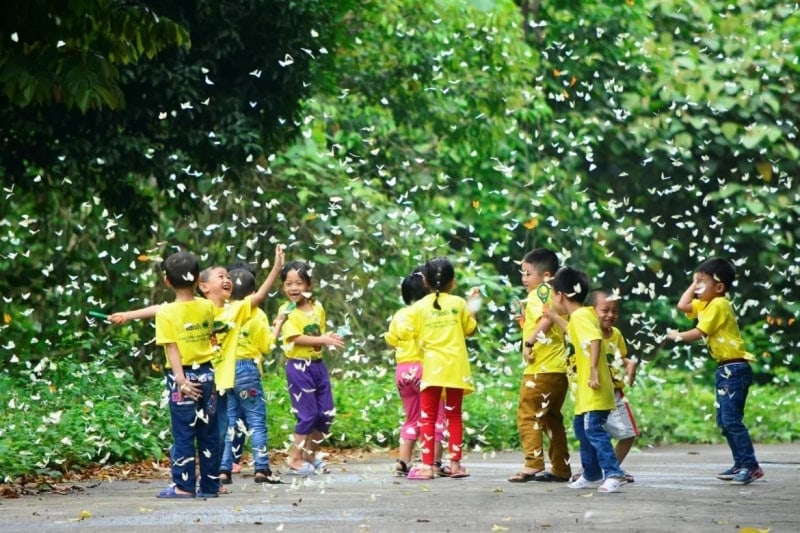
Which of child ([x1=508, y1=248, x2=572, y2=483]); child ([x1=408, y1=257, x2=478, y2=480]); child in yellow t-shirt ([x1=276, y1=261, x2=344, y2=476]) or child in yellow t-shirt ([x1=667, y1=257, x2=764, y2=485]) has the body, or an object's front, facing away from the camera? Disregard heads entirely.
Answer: child ([x1=408, y1=257, x2=478, y2=480])

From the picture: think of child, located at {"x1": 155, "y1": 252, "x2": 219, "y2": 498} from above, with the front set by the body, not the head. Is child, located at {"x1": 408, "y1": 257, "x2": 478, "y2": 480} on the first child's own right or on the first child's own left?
on the first child's own right

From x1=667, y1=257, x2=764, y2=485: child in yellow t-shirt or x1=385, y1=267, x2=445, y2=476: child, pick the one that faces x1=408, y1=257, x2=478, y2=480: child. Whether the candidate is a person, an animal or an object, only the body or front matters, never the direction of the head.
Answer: the child in yellow t-shirt

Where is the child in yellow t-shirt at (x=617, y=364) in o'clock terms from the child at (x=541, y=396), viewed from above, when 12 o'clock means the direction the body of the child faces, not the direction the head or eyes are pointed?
The child in yellow t-shirt is roughly at 6 o'clock from the child.

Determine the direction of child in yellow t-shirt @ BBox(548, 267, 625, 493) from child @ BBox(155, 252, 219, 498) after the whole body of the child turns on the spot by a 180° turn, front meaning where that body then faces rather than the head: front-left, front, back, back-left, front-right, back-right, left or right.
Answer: front-left

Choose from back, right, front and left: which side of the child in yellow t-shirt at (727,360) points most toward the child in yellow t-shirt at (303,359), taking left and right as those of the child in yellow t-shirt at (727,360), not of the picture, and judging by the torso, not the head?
front

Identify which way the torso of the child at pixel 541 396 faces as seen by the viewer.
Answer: to the viewer's left

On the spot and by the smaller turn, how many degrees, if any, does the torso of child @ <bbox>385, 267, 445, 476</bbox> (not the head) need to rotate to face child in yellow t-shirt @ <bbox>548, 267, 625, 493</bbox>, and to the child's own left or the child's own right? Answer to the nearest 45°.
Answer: approximately 135° to the child's own right

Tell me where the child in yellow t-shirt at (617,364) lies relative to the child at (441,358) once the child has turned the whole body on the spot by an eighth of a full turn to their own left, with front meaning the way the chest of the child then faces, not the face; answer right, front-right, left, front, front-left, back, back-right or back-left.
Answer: back-right

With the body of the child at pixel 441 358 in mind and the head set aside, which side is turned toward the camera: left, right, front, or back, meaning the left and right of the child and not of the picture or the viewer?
back

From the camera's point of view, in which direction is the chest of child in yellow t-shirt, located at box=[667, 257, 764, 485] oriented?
to the viewer's left

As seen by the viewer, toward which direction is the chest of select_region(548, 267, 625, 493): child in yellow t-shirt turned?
to the viewer's left

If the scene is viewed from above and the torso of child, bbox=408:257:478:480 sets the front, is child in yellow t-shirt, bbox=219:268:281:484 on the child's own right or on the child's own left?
on the child's own left

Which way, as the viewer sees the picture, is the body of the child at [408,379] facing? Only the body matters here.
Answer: away from the camera

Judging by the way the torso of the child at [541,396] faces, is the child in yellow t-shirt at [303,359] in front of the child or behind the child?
in front

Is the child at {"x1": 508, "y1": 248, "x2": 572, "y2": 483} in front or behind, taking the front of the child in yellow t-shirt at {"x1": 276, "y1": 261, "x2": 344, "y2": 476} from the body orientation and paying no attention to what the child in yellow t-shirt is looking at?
in front

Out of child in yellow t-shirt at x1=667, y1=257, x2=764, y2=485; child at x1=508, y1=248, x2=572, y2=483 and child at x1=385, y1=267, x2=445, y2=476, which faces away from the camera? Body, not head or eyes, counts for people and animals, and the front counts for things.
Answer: child at x1=385, y1=267, x2=445, y2=476
